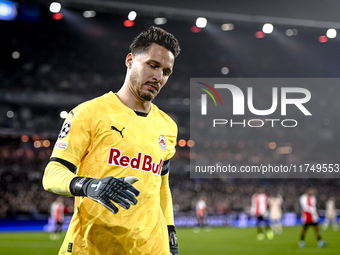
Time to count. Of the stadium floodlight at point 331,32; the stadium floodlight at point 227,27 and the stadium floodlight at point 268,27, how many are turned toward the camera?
3

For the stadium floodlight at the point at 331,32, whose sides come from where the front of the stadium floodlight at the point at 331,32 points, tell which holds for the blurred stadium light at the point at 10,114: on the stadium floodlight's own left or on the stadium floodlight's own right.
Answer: on the stadium floodlight's own right

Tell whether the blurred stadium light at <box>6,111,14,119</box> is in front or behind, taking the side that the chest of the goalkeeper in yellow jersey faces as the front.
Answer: behind

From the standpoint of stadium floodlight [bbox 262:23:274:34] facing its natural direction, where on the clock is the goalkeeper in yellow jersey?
The goalkeeper in yellow jersey is roughly at 12 o'clock from the stadium floodlight.

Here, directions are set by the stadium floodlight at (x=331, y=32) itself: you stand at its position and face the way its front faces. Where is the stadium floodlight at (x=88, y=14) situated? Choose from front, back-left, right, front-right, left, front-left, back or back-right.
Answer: right

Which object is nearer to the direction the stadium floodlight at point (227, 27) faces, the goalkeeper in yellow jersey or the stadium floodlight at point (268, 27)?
the goalkeeper in yellow jersey

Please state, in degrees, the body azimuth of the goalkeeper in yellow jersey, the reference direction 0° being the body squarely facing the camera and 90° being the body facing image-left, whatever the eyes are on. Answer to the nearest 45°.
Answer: approximately 315°

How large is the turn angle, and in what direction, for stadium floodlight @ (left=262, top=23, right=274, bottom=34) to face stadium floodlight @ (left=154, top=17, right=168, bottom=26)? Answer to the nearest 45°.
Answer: approximately 90° to its right

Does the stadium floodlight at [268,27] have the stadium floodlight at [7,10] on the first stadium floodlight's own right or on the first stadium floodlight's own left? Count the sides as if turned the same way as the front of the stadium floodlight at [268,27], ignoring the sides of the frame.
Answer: on the first stadium floodlight's own right

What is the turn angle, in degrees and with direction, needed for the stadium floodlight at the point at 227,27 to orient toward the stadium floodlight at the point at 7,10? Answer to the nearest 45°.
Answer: approximately 90° to its right
